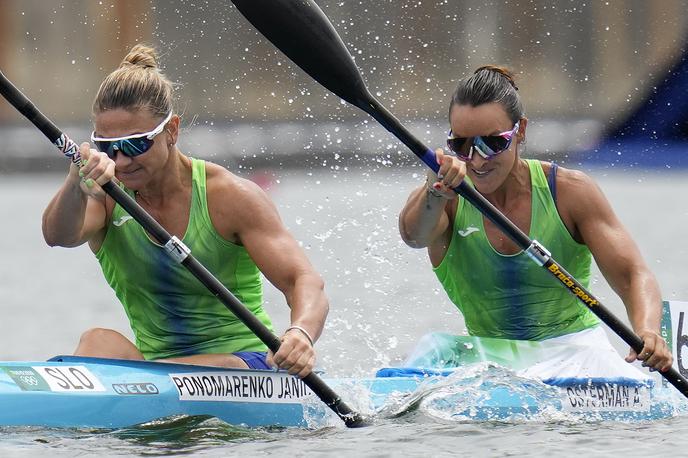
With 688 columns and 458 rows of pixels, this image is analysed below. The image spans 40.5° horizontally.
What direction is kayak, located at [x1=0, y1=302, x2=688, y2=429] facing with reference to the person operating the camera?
facing to the left of the viewer

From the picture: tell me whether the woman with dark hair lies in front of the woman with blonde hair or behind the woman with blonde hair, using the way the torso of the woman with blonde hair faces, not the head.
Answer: behind
